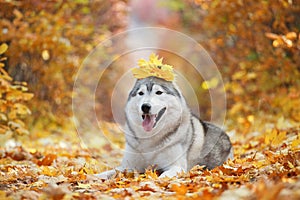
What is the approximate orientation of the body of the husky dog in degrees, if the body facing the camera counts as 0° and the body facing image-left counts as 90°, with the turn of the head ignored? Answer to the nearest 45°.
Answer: approximately 45°

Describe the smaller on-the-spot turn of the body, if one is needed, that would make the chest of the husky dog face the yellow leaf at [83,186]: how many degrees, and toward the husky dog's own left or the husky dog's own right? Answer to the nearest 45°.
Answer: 0° — it already faces it
